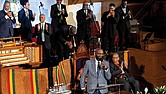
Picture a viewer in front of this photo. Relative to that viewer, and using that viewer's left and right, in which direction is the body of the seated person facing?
facing the viewer and to the right of the viewer

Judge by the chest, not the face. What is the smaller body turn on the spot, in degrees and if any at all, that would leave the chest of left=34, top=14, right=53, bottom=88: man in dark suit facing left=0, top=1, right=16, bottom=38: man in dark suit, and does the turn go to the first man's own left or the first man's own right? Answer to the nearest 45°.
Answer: approximately 90° to the first man's own right

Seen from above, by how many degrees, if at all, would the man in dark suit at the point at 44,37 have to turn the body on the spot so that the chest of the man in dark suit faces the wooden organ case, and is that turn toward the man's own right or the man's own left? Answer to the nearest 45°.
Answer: approximately 45° to the man's own right

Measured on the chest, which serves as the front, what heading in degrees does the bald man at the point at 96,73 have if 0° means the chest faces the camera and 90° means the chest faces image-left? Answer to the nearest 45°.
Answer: approximately 0°

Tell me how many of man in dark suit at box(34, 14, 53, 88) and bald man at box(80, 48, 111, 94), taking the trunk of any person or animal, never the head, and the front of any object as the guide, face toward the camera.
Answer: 2

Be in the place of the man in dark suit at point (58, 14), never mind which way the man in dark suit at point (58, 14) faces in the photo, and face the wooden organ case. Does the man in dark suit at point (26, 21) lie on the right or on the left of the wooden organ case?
right

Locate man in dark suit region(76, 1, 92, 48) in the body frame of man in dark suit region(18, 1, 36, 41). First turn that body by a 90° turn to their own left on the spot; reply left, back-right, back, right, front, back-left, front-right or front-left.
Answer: front-right

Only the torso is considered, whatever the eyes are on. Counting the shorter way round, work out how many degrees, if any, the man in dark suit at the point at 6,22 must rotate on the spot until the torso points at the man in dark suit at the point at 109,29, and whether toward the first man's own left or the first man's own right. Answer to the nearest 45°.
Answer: approximately 45° to the first man's own left
